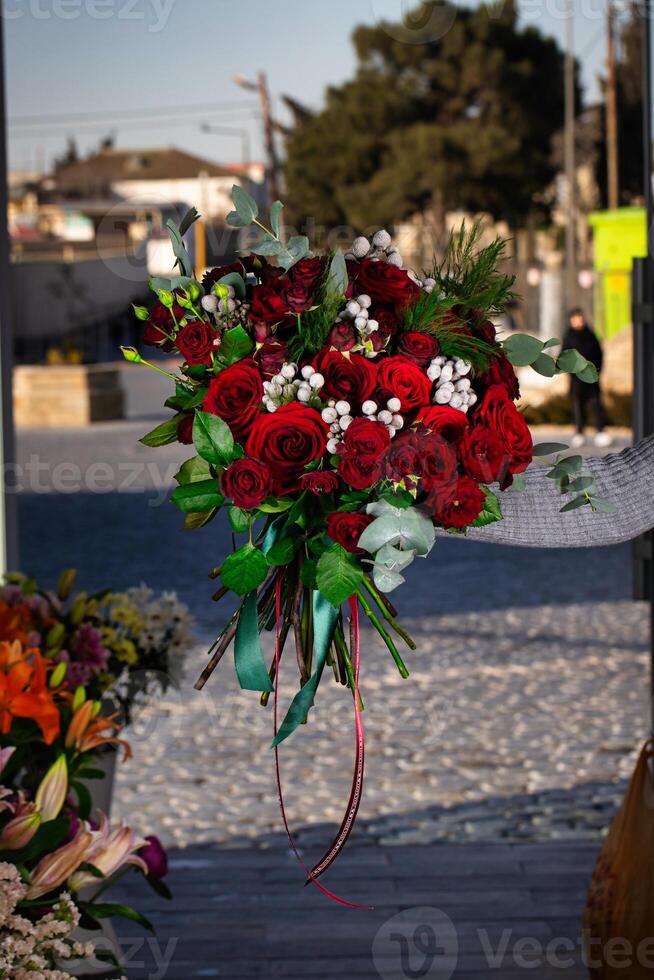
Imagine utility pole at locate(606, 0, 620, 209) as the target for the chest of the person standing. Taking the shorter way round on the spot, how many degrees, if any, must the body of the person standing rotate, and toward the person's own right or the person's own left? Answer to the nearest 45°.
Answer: approximately 180°

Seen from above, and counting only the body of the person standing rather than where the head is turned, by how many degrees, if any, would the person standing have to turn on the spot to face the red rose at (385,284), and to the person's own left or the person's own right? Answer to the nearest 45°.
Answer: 0° — they already face it

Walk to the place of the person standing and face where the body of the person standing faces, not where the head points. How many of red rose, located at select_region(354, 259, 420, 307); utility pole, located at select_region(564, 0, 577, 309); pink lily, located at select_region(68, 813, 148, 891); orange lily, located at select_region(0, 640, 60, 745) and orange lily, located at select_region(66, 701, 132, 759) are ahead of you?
4

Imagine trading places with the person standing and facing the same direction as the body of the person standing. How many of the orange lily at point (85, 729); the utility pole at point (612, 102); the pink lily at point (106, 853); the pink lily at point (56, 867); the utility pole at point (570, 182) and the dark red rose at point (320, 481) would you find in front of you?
4

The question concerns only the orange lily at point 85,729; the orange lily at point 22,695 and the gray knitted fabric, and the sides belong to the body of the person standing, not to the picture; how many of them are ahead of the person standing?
3

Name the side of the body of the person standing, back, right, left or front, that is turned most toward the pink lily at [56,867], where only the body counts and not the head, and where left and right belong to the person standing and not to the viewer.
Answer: front

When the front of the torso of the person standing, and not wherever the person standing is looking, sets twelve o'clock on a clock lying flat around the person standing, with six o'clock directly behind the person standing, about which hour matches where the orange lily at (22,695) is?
The orange lily is roughly at 12 o'clock from the person standing.

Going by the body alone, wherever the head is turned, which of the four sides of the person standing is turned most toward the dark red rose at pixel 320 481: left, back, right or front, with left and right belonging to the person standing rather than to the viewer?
front

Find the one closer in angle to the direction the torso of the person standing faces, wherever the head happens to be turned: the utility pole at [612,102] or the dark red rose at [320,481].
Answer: the dark red rose

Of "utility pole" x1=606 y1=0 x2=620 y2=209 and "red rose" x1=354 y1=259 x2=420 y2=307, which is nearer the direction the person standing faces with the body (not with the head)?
the red rose

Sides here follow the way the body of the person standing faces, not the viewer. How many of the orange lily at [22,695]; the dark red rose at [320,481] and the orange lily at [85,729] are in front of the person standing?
3

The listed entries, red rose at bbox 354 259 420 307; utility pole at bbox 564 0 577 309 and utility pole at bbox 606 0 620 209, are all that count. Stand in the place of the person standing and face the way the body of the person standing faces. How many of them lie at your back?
2

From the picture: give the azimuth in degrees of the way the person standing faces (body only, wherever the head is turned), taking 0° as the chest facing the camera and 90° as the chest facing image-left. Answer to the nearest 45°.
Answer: approximately 0°

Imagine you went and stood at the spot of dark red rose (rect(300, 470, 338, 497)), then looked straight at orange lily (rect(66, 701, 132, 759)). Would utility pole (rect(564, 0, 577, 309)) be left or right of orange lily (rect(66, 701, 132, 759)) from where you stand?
right

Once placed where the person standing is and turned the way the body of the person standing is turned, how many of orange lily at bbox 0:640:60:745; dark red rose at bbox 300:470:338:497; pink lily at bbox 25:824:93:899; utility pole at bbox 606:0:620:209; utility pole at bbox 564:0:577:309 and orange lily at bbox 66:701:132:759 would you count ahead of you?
4
